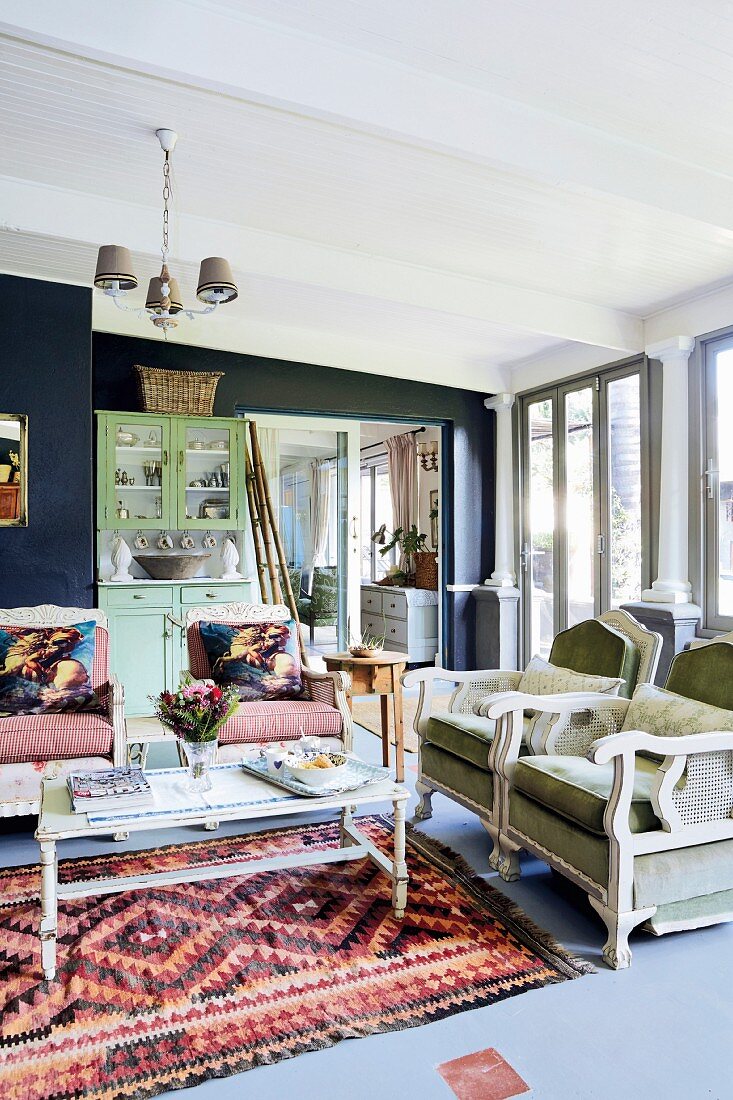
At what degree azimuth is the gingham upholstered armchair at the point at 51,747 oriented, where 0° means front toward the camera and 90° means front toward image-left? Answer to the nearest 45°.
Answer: approximately 0°

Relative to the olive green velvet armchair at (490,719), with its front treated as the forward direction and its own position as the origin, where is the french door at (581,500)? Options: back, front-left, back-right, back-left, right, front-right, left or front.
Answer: back-right

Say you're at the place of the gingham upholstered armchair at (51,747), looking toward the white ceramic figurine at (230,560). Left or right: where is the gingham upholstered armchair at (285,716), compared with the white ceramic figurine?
right

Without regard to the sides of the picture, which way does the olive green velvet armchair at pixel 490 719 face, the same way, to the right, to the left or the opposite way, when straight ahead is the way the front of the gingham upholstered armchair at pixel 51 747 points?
to the right

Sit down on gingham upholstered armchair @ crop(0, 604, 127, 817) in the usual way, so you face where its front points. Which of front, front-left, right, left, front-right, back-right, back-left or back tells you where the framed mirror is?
back

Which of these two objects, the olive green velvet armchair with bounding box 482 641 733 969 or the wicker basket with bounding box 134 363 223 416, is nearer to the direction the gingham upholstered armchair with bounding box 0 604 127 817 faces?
the olive green velvet armchair

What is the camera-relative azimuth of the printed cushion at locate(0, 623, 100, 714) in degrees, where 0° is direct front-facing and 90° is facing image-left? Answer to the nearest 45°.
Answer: approximately 0°

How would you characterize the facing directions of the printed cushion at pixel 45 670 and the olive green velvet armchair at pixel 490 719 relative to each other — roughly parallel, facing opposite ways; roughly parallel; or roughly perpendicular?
roughly perpendicular

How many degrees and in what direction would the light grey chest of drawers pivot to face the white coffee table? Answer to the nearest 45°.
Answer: approximately 45° to its left
